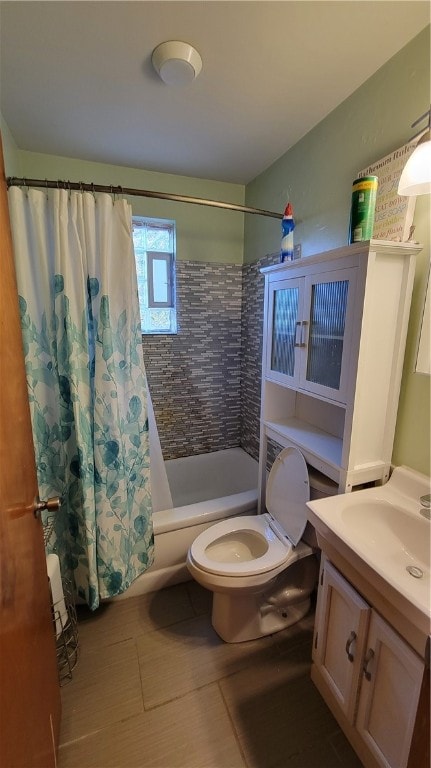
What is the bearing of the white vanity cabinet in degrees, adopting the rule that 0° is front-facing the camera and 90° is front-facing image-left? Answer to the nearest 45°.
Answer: approximately 45°

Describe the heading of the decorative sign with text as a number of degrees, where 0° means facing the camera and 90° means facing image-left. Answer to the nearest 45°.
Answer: approximately 45°

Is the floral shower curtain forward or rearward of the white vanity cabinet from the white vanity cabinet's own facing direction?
forward

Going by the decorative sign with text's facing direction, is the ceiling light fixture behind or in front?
in front

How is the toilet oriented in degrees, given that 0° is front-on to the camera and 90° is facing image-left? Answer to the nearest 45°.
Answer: approximately 45°

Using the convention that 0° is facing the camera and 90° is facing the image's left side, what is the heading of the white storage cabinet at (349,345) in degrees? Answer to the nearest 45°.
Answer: approximately 45°
